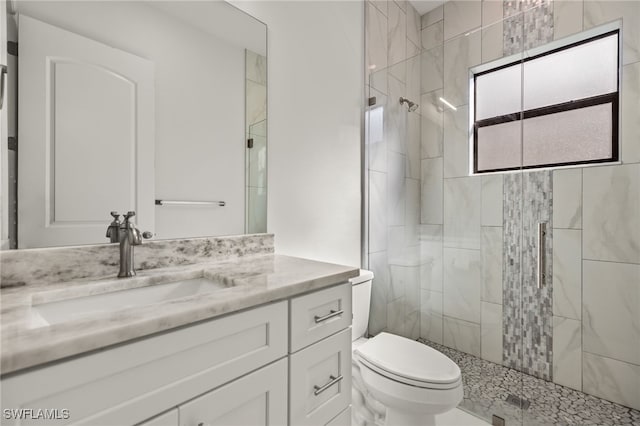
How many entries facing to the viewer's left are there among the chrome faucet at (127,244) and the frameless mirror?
0

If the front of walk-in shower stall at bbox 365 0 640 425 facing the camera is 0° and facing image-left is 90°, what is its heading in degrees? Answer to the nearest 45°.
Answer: approximately 45°

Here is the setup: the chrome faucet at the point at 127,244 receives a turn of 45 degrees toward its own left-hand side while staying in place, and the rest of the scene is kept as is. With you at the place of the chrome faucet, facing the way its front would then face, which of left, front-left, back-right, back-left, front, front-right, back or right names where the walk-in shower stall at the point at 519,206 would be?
front

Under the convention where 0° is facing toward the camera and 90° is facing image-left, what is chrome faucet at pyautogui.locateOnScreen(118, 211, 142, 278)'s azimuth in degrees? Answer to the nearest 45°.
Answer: approximately 315°

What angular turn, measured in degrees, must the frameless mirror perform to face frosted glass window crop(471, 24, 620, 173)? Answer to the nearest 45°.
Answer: approximately 45° to its left
